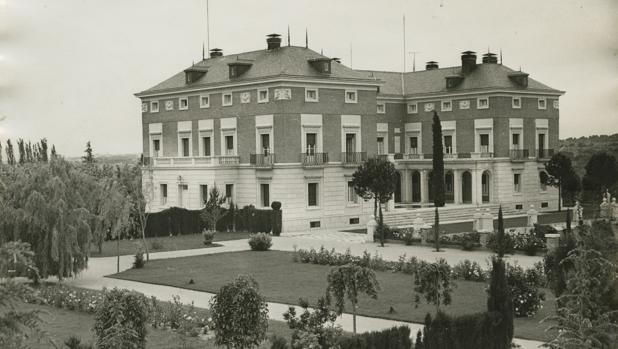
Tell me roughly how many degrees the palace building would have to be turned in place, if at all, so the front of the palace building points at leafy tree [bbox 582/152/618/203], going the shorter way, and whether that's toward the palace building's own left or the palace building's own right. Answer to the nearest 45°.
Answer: approximately 45° to the palace building's own left

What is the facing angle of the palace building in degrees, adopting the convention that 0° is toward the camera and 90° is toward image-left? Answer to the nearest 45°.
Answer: approximately 315°

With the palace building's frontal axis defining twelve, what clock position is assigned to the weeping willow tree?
The weeping willow tree is roughly at 2 o'clock from the palace building.

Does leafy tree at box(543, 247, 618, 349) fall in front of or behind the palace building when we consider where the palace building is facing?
in front

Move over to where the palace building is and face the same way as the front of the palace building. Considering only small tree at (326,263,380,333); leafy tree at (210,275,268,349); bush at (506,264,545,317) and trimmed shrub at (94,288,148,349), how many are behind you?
0

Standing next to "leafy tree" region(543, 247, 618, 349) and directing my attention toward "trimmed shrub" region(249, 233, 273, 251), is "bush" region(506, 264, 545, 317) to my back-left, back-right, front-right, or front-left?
front-right

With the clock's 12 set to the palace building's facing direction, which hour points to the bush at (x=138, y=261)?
The bush is roughly at 2 o'clock from the palace building.

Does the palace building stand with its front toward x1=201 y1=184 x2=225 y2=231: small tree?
no

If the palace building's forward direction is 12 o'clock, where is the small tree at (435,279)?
The small tree is roughly at 1 o'clock from the palace building.

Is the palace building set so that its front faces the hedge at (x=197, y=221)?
no

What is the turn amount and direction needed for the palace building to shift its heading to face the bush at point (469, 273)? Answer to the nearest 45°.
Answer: approximately 45° to its right

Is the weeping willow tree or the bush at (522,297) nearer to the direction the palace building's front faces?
the bush

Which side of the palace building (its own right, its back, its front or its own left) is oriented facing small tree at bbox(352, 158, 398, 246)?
front

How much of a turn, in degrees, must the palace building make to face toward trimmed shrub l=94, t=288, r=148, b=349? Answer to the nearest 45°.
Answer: approximately 45° to its right

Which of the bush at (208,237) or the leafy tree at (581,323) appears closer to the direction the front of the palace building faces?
the leafy tree

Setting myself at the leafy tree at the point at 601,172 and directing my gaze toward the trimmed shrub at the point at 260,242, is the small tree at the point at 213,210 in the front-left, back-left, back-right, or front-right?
front-right

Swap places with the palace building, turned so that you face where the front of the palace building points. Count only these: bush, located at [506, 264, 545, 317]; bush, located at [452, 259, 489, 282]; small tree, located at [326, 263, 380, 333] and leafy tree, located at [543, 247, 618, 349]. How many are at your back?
0

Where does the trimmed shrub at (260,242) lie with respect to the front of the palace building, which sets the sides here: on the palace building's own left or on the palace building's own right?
on the palace building's own right

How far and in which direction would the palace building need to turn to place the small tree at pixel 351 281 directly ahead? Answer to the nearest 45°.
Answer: approximately 45° to its right
